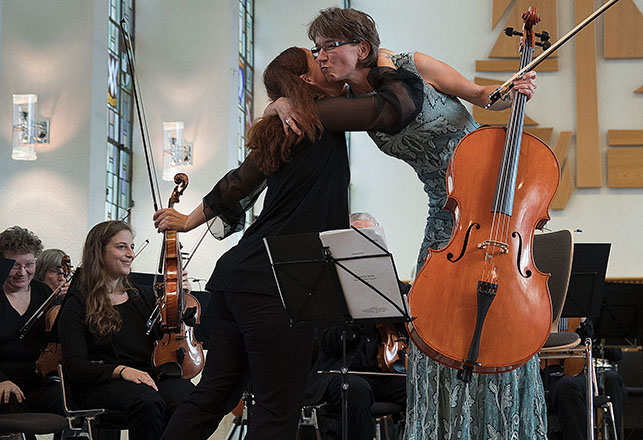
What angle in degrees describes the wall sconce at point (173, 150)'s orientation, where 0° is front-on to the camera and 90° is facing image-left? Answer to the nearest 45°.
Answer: approximately 315°

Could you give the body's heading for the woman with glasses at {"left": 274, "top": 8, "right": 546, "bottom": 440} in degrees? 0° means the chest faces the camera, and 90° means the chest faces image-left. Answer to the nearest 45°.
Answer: approximately 45°

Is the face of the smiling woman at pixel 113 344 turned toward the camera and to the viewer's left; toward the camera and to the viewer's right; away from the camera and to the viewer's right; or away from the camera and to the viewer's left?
toward the camera and to the viewer's right

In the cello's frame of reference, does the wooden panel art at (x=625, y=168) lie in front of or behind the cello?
behind

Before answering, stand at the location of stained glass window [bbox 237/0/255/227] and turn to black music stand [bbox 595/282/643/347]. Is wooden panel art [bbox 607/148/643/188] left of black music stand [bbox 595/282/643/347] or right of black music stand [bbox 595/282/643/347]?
left

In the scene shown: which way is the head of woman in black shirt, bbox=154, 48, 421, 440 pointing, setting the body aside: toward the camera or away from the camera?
away from the camera

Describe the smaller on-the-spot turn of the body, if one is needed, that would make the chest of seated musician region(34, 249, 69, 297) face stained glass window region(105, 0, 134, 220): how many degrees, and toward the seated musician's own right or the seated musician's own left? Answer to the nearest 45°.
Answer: approximately 135° to the seated musician's own left
